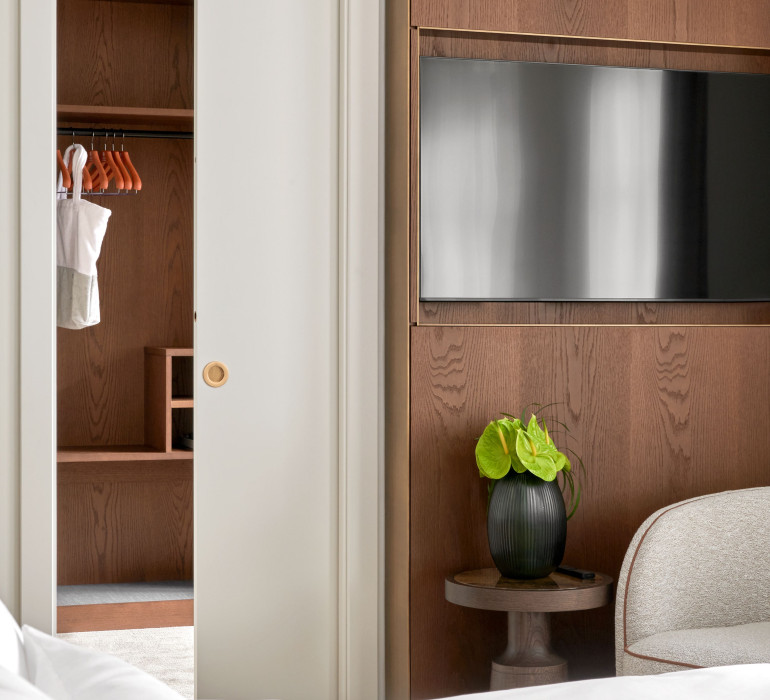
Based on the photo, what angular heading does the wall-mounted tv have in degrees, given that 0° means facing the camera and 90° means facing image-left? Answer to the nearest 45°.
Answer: approximately 315°

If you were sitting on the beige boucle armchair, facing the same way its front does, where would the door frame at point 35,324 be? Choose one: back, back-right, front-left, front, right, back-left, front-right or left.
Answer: front-right

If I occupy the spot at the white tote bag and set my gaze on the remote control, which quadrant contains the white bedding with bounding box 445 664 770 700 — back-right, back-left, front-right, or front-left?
front-right

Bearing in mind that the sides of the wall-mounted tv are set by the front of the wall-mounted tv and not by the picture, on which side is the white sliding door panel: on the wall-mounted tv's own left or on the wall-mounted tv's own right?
on the wall-mounted tv's own right

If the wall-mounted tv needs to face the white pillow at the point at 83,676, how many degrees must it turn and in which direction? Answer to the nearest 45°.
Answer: approximately 45° to its right

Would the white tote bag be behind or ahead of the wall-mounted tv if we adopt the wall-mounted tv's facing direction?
behind

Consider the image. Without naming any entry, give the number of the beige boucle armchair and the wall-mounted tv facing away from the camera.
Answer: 0
